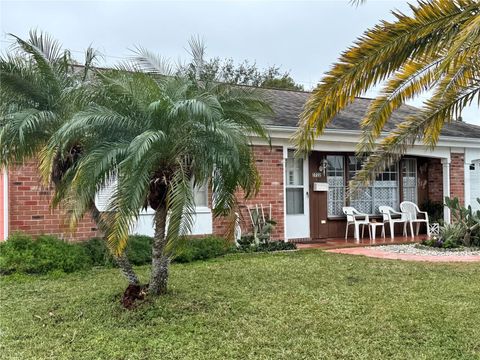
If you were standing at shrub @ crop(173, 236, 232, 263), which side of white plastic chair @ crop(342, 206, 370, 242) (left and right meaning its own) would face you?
right

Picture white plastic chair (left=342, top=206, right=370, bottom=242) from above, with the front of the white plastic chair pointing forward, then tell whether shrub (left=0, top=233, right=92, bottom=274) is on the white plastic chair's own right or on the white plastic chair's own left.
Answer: on the white plastic chair's own right

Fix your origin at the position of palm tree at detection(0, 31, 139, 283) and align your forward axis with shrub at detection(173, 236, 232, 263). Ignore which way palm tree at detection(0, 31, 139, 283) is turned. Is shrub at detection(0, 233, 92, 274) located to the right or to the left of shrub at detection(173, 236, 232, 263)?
left

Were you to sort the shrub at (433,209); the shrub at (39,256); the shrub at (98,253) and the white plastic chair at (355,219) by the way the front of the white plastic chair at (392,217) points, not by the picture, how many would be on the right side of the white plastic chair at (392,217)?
3

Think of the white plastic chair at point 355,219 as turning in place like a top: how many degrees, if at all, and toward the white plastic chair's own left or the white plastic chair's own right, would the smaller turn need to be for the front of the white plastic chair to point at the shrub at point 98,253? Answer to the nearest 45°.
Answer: approximately 90° to the white plastic chair's own right

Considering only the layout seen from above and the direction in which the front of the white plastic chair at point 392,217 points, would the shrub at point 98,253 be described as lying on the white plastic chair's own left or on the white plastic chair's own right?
on the white plastic chair's own right

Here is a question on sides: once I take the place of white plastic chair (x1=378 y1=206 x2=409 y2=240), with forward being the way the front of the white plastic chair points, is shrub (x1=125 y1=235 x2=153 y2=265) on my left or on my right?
on my right

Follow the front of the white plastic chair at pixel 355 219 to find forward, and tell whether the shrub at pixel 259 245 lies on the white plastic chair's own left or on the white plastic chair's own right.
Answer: on the white plastic chair's own right

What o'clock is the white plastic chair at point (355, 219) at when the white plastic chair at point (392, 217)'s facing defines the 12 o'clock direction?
the white plastic chair at point (355, 219) is roughly at 3 o'clock from the white plastic chair at point (392, 217).

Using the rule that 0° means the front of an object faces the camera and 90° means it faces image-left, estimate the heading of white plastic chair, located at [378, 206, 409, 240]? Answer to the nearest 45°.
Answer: approximately 315°

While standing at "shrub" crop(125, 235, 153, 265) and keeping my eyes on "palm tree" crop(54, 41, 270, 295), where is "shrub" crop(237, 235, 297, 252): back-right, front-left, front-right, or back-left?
back-left
